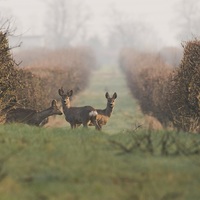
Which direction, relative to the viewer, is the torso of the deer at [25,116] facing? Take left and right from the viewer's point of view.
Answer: facing to the right of the viewer
